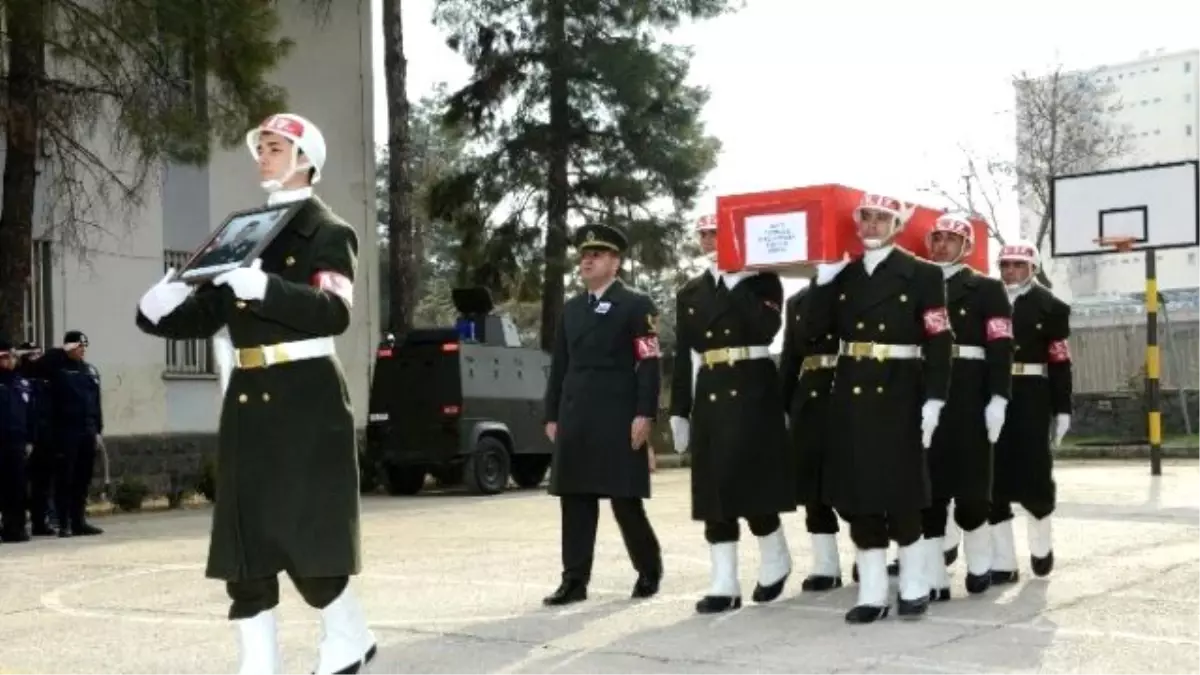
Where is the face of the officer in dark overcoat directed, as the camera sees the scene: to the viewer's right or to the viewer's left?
to the viewer's left

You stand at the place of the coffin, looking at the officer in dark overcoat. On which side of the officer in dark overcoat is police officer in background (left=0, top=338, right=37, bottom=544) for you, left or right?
right

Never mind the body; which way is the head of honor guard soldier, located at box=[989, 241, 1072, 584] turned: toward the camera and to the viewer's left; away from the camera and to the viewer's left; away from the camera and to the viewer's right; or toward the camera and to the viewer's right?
toward the camera and to the viewer's left

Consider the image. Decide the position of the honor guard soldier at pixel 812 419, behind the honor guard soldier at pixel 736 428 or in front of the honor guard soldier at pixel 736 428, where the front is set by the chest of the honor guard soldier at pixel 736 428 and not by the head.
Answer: behind

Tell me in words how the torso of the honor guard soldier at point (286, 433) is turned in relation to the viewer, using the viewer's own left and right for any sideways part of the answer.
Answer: facing the viewer and to the left of the viewer

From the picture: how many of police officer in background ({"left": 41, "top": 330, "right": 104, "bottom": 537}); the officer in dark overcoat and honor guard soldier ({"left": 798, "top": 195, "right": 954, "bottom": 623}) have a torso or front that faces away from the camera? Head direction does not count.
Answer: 0

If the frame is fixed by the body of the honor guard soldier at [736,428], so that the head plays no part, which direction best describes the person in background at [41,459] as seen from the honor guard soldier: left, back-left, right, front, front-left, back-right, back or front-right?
right

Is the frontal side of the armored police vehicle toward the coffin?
no

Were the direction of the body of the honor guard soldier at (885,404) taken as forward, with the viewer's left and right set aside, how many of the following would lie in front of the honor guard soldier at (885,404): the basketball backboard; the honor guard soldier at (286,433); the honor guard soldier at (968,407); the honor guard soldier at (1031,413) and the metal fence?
1

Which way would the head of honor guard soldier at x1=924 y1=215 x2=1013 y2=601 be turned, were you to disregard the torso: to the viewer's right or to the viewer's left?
to the viewer's left

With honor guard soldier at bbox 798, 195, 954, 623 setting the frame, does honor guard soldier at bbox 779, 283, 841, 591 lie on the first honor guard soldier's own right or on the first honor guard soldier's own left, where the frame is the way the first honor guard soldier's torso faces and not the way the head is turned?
on the first honor guard soldier's own right

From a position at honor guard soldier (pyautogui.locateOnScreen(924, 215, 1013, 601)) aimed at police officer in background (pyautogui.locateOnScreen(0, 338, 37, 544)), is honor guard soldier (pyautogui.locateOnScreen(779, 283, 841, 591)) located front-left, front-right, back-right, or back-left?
front-left

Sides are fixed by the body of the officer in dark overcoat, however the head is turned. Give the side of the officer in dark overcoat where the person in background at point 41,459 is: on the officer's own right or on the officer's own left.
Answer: on the officer's own right
